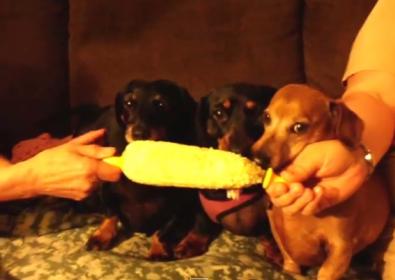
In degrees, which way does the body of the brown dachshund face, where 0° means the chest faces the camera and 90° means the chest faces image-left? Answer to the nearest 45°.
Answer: approximately 45°

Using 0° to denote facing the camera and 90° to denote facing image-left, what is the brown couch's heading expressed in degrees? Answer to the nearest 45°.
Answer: approximately 0°
